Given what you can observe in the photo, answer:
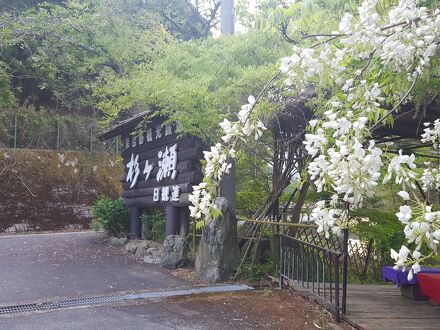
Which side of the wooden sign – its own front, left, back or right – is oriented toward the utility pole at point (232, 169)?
left

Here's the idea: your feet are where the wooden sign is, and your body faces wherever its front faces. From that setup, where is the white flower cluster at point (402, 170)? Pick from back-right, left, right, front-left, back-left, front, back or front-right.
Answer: front-left

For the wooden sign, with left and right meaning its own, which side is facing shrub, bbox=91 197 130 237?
right

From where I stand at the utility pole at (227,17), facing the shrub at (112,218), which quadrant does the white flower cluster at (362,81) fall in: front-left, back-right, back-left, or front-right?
back-left

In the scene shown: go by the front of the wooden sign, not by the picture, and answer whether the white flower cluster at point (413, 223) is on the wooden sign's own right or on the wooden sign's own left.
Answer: on the wooden sign's own left

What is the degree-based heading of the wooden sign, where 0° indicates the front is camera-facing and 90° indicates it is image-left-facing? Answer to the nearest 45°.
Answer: approximately 45°

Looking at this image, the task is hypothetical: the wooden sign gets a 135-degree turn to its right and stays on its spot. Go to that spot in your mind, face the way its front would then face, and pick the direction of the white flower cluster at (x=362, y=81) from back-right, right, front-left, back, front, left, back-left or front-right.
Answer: back

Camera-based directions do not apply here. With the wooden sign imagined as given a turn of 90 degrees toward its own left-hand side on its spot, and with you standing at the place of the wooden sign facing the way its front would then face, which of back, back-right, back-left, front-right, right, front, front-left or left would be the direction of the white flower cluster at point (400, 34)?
front-right

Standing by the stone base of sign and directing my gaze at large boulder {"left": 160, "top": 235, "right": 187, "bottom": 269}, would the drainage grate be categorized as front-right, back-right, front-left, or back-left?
front-right
